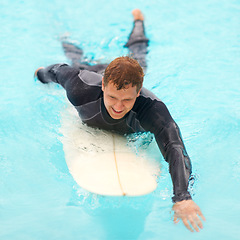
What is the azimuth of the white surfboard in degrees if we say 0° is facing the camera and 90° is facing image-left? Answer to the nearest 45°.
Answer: approximately 0°
